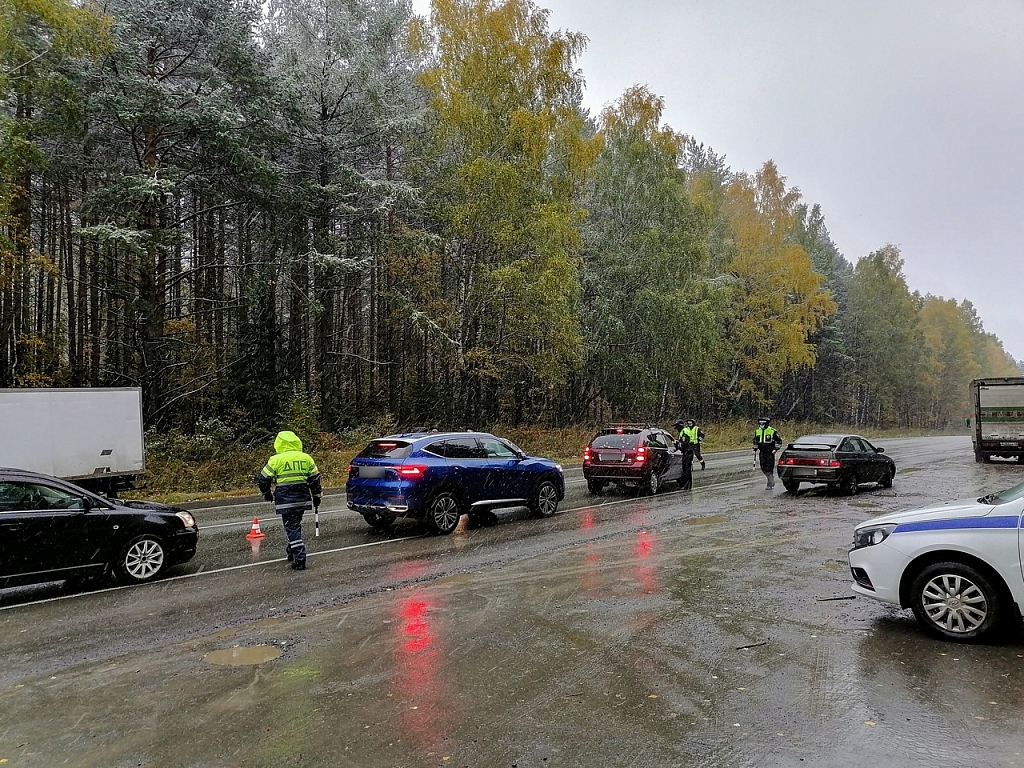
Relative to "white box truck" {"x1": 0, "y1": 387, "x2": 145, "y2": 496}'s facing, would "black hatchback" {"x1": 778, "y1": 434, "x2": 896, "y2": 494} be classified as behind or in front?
behind

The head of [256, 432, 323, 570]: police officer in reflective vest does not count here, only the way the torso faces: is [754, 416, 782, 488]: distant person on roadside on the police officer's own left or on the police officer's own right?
on the police officer's own right

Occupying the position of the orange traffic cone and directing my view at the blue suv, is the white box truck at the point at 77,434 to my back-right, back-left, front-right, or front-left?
back-left

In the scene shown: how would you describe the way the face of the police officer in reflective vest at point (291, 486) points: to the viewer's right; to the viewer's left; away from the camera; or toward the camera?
away from the camera

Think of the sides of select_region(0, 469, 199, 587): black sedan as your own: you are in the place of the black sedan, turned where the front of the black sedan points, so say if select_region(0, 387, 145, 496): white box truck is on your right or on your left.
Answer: on your left

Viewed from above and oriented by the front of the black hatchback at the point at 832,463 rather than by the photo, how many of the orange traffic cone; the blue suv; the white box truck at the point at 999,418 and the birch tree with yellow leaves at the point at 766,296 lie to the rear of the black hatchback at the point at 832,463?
2

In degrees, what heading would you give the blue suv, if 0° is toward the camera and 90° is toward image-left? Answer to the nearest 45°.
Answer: approximately 225°

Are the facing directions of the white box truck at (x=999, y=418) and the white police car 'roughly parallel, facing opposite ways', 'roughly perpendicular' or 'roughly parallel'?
roughly perpendicular

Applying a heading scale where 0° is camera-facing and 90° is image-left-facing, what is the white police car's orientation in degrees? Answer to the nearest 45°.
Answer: approximately 90°
